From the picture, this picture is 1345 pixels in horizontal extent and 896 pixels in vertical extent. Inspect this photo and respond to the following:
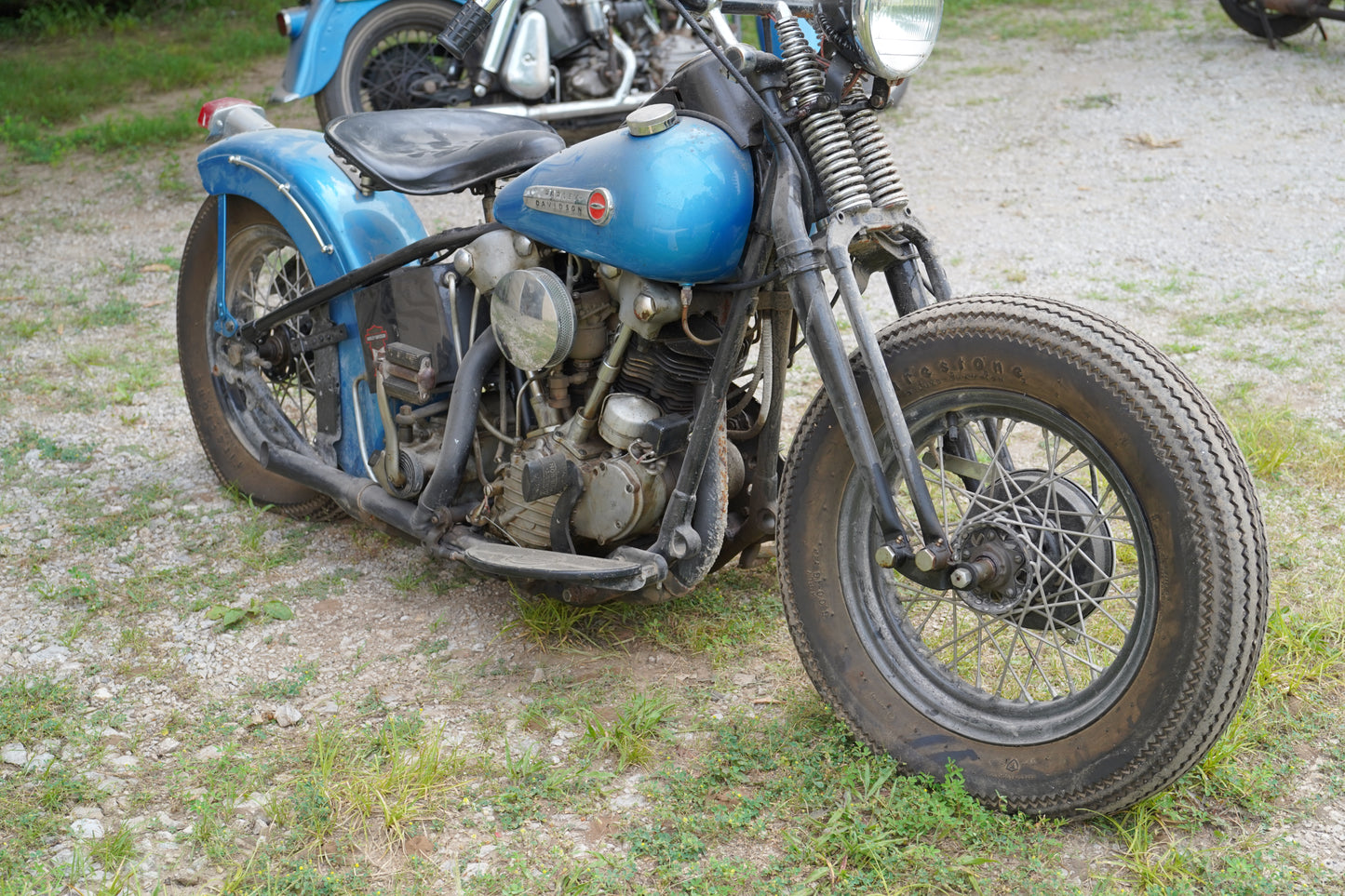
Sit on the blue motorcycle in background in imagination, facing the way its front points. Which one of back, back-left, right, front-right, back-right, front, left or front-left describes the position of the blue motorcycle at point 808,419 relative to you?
right

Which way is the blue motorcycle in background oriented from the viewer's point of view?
to the viewer's right

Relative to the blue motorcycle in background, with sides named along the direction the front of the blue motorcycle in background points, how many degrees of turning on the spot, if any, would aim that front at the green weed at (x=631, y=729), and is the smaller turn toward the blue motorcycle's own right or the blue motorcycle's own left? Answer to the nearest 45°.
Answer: approximately 90° to the blue motorcycle's own right

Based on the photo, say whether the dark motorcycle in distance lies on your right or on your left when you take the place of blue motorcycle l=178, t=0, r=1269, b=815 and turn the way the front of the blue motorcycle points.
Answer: on your left

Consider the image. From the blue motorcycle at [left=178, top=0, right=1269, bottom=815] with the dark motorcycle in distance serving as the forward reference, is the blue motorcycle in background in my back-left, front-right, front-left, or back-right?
front-left

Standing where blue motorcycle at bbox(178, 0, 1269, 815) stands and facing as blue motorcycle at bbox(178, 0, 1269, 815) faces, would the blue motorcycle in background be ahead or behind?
behind

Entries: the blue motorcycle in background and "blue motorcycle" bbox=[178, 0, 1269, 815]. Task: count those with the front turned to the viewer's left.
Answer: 0
